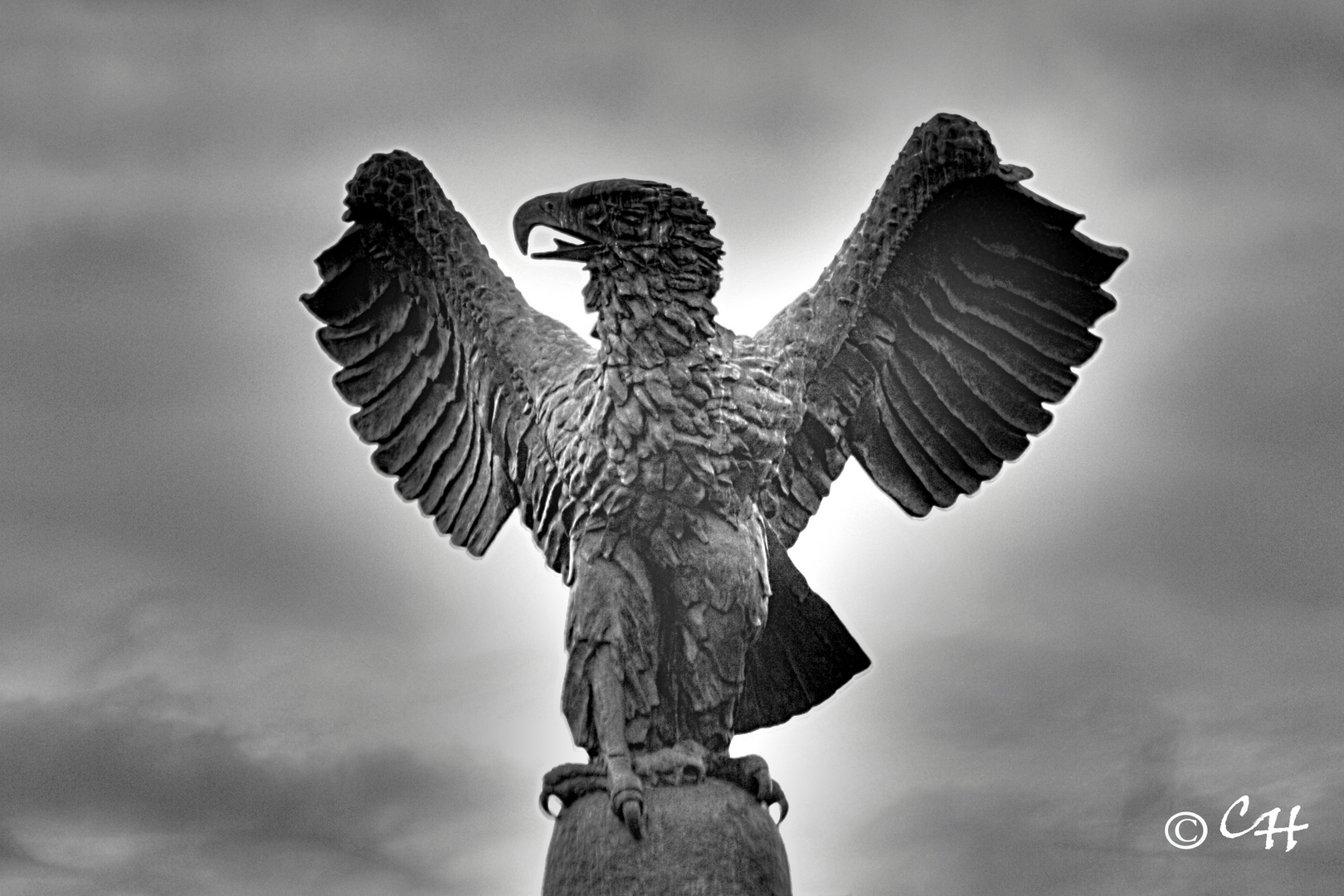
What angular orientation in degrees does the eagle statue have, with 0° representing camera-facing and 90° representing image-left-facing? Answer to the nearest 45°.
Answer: approximately 45°
